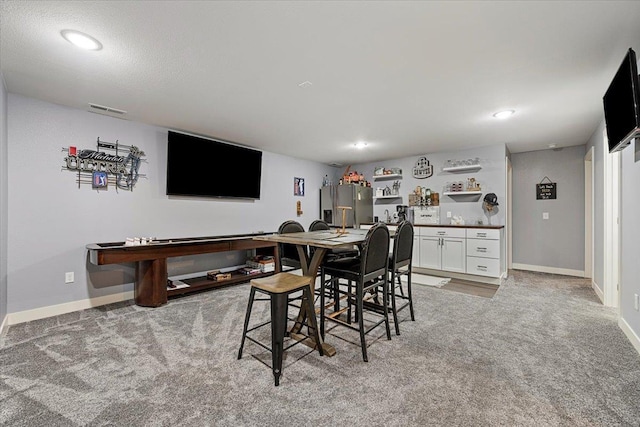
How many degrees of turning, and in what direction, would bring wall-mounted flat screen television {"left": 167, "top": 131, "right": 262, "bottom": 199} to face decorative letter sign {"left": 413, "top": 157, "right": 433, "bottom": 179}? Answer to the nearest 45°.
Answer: approximately 45° to its left

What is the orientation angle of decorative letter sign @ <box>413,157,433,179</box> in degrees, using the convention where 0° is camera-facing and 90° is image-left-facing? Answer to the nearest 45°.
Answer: approximately 0°

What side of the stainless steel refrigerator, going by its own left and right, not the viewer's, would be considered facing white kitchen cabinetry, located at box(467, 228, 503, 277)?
left

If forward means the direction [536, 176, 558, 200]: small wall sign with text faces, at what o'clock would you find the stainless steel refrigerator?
The stainless steel refrigerator is roughly at 2 o'clock from the small wall sign with text.

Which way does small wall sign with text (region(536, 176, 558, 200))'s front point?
toward the camera

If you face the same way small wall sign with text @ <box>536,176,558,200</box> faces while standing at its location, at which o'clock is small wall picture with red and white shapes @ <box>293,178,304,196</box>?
small wall picture with red and white shapes @ <box>293,178,304,196</box> is roughly at 2 o'clock from small wall sign with text @ <box>536,176,558,200</box>.

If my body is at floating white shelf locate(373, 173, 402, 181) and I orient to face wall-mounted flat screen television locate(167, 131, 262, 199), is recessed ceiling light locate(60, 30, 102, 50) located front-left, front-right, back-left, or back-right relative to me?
front-left

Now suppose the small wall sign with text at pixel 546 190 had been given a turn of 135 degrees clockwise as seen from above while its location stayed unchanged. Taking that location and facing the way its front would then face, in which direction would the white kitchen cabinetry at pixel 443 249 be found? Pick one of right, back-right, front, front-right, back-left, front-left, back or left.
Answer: left

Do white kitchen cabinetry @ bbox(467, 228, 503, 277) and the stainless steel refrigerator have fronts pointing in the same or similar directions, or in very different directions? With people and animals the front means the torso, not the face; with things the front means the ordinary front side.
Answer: same or similar directions

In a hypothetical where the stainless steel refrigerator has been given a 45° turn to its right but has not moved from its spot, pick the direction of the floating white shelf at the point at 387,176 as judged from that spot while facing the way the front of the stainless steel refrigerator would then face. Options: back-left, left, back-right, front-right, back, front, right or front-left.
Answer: back

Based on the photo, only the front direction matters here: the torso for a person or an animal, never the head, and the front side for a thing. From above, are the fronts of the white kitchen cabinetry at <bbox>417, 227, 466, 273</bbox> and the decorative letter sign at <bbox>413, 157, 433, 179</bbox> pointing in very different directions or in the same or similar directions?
same or similar directions

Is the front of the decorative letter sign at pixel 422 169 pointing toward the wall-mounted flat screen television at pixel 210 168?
no

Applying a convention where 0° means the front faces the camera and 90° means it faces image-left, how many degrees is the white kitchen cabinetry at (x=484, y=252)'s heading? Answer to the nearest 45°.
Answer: approximately 0°

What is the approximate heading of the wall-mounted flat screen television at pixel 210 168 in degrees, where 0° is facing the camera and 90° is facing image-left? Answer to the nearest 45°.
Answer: approximately 315°
